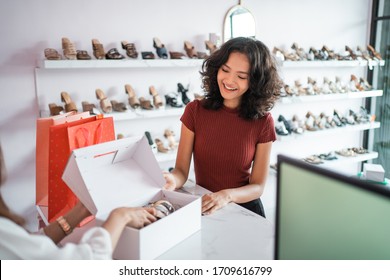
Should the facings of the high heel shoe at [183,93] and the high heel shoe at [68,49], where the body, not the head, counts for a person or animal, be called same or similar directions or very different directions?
same or similar directions

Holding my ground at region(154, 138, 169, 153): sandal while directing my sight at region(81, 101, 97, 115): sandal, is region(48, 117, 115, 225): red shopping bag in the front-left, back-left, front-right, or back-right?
front-left

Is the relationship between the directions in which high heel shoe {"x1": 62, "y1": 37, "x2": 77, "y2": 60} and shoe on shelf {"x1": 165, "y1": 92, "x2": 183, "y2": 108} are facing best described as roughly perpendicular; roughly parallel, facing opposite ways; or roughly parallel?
roughly parallel

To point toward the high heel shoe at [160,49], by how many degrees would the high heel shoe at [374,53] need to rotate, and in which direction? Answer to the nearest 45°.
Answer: approximately 90° to its right

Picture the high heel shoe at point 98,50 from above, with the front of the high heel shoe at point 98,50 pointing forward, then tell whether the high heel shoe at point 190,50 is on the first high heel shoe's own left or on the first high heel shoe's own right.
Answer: on the first high heel shoe's own left

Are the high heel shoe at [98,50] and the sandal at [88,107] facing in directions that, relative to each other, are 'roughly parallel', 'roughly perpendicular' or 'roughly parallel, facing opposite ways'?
roughly parallel

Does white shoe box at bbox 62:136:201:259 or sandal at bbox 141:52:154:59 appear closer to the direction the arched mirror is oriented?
the white shoe box

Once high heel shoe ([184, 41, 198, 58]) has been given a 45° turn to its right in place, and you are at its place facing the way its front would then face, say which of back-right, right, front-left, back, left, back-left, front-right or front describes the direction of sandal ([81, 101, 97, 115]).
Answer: front-right

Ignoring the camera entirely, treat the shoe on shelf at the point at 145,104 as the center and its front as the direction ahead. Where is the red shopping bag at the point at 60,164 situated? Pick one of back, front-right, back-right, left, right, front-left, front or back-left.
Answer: front-right

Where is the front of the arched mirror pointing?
toward the camera

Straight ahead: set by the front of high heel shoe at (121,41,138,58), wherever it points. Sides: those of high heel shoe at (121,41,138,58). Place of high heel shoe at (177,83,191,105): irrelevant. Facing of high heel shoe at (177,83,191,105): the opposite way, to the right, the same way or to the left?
the same way

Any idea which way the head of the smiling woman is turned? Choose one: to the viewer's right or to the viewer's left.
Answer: to the viewer's left
